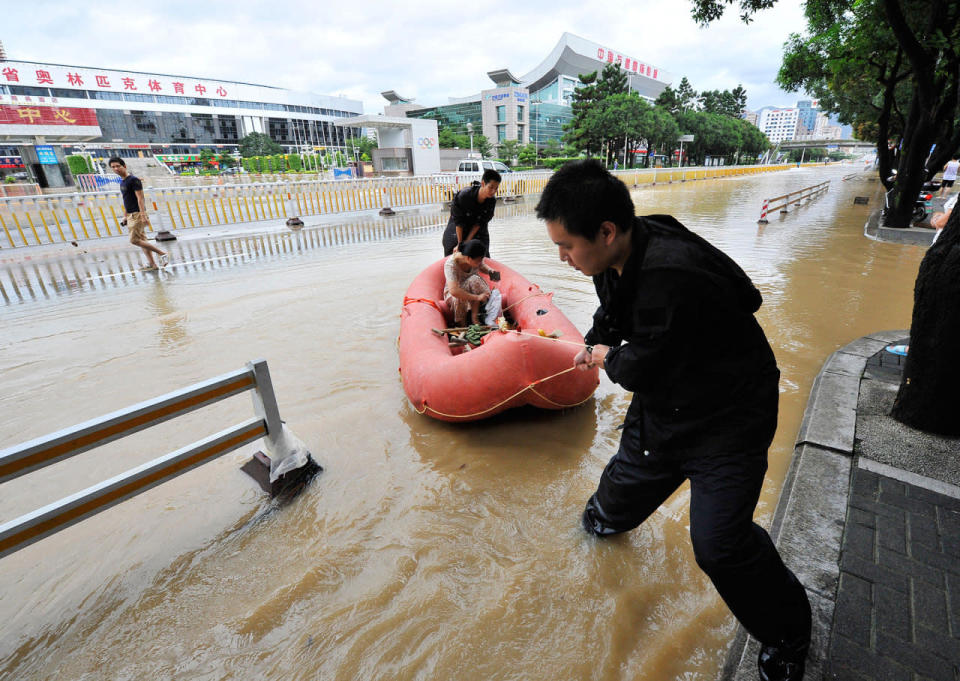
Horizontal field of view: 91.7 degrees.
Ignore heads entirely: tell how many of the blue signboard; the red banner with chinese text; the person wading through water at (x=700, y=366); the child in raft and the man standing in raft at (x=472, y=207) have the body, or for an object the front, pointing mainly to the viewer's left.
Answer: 1

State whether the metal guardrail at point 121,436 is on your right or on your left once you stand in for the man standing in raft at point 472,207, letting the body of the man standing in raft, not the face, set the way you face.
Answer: on your right

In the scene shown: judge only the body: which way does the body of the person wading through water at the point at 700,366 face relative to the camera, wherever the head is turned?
to the viewer's left

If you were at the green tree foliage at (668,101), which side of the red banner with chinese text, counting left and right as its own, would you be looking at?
left

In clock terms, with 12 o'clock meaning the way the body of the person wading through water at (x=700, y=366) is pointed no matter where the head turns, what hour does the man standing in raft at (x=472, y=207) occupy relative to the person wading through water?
The man standing in raft is roughly at 2 o'clock from the person wading through water.

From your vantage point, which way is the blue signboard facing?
toward the camera

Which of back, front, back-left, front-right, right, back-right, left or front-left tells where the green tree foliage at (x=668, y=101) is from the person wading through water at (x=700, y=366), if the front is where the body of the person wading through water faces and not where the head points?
right

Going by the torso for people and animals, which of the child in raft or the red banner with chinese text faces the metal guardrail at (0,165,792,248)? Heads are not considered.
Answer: the red banner with chinese text

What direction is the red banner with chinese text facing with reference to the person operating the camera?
facing the viewer

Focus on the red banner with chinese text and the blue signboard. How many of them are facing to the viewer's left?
0

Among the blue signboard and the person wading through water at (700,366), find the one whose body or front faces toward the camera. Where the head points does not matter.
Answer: the blue signboard

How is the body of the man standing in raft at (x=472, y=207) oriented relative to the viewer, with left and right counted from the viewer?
facing the viewer and to the right of the viewer

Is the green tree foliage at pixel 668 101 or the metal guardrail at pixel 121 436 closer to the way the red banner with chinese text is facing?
the metal guardrail

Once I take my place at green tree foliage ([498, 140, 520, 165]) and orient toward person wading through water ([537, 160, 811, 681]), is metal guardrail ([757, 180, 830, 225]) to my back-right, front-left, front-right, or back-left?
front-left

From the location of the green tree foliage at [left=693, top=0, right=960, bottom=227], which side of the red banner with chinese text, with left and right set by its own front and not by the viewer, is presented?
front

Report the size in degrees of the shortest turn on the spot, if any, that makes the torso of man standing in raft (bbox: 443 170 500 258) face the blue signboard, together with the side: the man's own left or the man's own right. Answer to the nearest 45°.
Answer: approximately 180°

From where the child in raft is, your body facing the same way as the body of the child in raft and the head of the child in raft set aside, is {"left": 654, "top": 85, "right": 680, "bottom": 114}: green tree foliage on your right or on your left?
on your left
